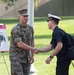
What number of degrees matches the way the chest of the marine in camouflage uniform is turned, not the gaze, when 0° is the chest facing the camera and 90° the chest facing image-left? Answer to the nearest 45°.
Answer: approximately 315°
